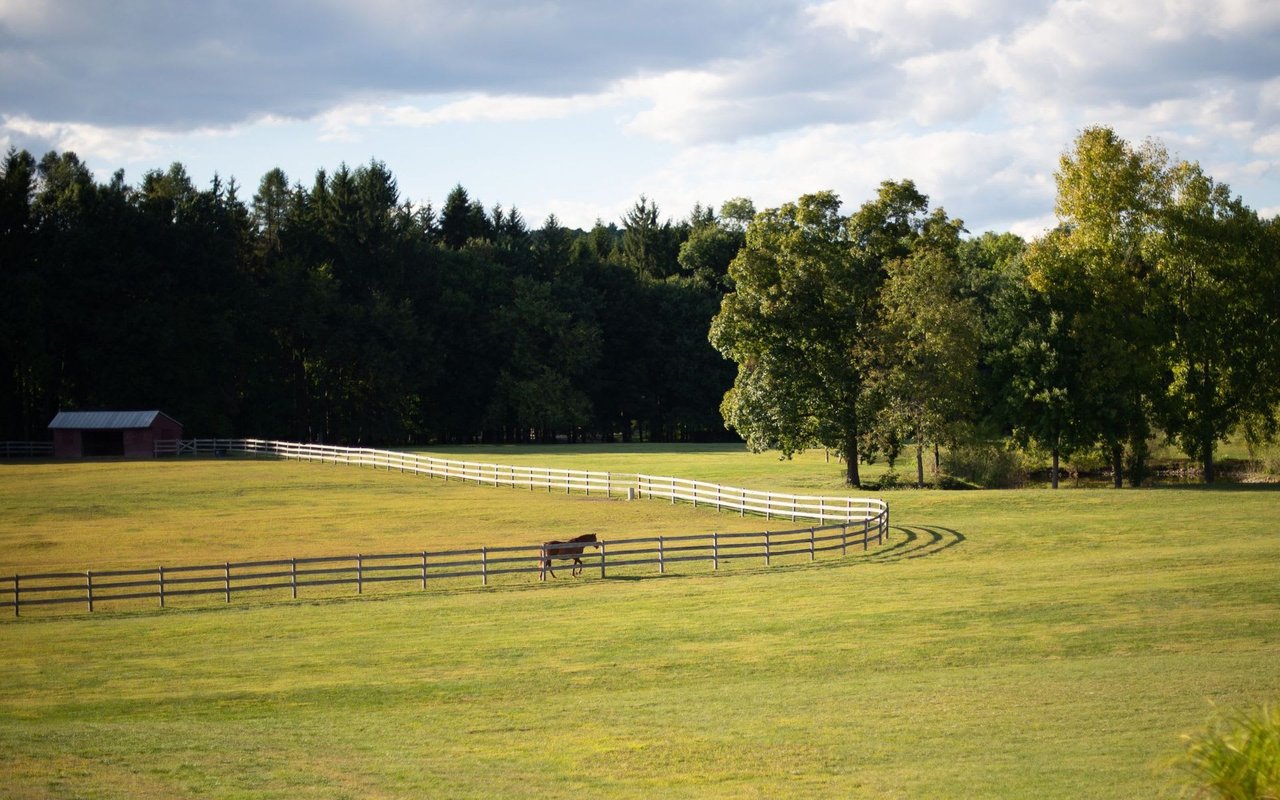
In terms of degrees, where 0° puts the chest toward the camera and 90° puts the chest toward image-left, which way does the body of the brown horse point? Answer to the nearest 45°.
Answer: approximately 270°
